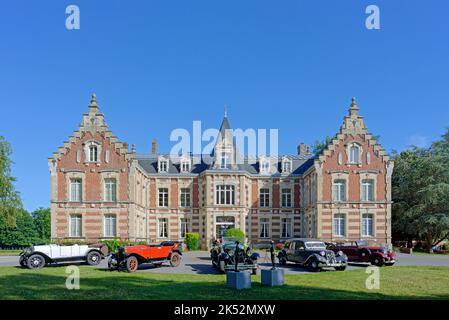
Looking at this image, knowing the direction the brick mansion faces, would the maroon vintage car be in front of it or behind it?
in front

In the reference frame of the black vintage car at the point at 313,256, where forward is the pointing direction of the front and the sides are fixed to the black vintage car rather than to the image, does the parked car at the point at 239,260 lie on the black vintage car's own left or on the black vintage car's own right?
on the black vintage car's own right

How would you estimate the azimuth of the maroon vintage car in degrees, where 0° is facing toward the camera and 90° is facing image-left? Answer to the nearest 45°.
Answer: approximately 315°

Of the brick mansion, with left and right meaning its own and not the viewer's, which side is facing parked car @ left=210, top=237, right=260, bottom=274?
front

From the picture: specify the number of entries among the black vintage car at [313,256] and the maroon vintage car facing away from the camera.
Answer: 0
